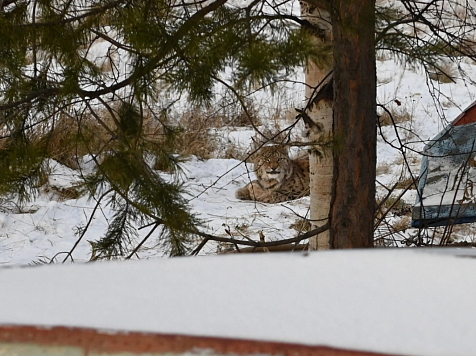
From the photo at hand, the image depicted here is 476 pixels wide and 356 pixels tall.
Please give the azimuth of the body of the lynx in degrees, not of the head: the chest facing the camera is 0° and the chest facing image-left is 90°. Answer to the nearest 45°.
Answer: approximately 45°

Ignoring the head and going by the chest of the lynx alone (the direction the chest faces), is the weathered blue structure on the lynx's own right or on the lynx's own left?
on the lynx's own left

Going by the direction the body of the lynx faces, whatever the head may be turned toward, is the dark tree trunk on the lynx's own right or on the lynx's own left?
on the lynx's own left

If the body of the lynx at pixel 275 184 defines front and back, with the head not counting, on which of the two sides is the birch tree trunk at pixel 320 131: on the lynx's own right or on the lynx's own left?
on the lynx's own left
